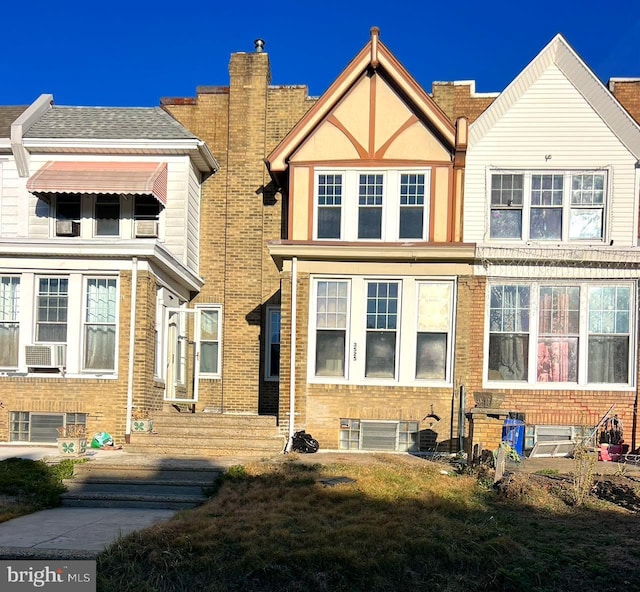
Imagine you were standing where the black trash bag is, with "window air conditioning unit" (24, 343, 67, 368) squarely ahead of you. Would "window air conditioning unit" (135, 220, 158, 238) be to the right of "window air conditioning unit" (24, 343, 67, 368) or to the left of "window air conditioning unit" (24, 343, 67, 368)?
right

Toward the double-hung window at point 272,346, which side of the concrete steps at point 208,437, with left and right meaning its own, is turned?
back

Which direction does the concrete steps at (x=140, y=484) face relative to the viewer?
toward the camera

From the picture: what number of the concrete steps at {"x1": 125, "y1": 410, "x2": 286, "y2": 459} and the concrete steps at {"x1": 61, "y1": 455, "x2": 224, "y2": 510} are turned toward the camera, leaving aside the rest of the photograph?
2

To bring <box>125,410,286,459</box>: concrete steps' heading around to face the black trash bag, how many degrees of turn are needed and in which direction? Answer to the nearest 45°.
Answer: approximately 90° to its left

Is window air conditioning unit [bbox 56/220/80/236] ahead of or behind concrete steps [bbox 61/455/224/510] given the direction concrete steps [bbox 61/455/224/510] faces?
behind

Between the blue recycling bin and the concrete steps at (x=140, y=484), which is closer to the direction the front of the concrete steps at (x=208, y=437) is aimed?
the concrete steps

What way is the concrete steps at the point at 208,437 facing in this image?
toward the camera

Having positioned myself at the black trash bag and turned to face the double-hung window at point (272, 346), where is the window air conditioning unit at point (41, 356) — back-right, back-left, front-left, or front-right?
front-left
